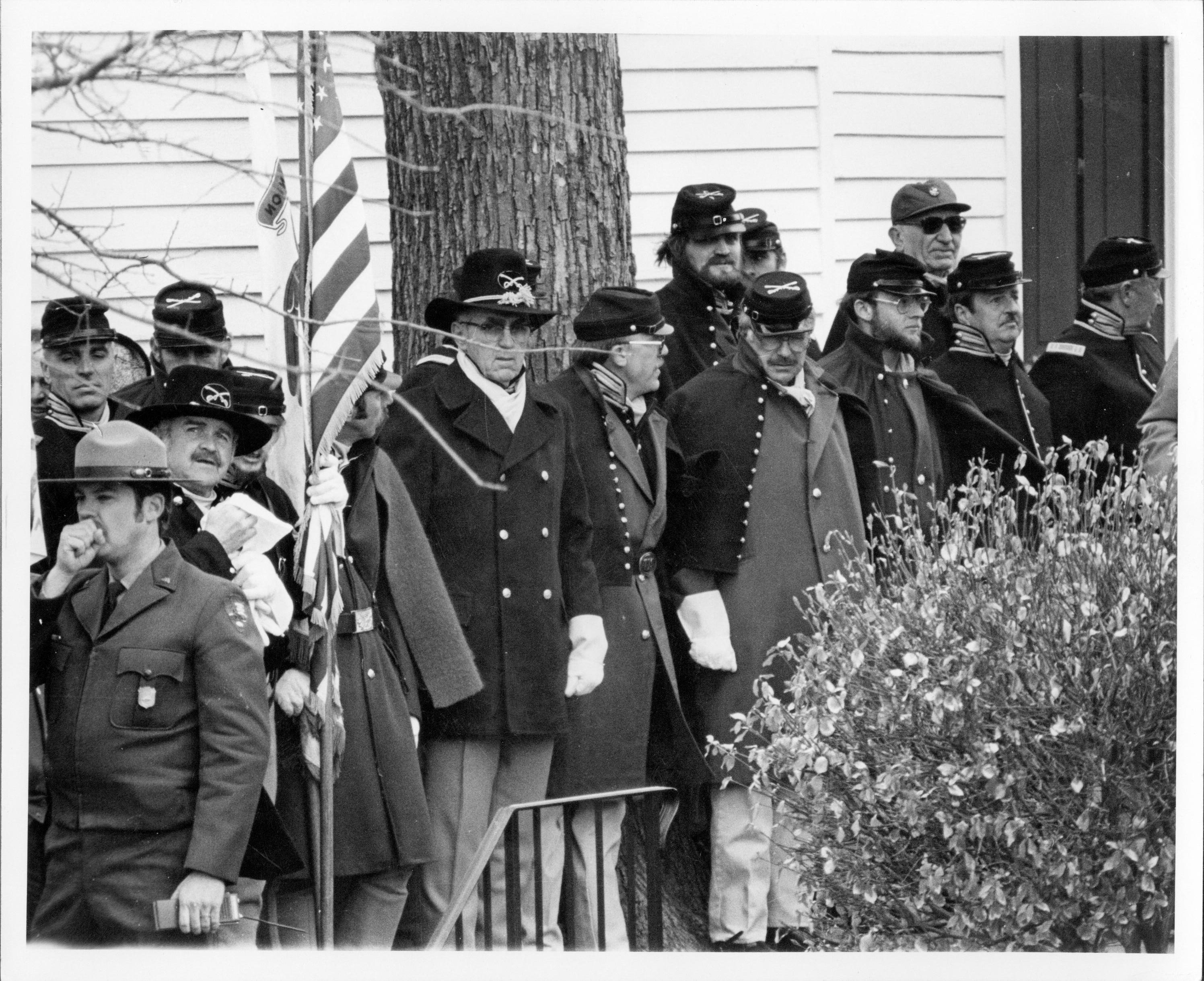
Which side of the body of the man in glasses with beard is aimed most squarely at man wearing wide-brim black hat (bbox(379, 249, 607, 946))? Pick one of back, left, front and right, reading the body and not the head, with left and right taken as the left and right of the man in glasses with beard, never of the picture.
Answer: right

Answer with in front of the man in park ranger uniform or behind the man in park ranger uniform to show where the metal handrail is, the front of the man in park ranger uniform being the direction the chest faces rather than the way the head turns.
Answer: behind

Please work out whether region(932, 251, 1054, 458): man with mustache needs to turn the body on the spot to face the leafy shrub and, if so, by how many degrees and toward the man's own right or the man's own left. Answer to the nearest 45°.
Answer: approximately 45° to the man's own right

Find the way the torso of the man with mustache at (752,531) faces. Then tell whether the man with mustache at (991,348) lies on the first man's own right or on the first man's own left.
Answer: on the first man's own left

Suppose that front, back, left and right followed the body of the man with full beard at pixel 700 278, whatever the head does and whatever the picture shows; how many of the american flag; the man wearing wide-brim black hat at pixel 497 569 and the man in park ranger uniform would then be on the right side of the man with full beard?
3

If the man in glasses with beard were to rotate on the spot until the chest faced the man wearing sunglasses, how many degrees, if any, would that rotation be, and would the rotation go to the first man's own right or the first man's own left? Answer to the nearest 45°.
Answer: approximately 135° to the first man's own left

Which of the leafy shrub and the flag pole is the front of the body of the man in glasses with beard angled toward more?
the leafy shrub
